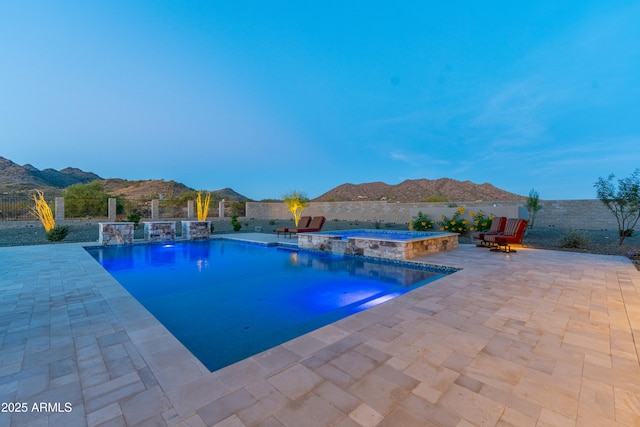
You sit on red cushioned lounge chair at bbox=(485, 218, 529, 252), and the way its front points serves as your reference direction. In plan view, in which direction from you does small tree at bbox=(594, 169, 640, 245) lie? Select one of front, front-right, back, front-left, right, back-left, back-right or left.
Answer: back

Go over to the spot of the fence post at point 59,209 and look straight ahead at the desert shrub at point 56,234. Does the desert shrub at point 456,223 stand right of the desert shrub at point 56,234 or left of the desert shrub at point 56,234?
left

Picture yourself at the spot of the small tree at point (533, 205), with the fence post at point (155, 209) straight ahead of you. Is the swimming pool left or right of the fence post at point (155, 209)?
left

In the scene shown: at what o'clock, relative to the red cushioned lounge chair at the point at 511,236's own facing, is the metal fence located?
The metal fence is roughly at 1 o'clock from the red cushioned lounge chair.

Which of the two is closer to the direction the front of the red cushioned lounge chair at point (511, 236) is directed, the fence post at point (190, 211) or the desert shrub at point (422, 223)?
the fence post

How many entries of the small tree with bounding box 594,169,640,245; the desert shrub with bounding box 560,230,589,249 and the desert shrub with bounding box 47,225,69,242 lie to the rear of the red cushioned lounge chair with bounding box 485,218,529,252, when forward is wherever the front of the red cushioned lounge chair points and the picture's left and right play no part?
2

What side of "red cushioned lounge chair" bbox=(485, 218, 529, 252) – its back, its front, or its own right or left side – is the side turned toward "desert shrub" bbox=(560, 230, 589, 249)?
back

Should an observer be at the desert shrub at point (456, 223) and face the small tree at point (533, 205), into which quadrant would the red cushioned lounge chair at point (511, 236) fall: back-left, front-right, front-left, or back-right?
back-right

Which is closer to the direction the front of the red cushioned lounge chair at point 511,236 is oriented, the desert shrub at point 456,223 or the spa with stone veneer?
the spa with stone veneer

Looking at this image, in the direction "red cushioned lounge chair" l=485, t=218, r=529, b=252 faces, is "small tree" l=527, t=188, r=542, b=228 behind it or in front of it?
behind

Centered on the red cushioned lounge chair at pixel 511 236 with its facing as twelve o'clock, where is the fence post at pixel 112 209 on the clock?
The fence post is roughly at 1 o'clock from the red cushioned lounge chair.

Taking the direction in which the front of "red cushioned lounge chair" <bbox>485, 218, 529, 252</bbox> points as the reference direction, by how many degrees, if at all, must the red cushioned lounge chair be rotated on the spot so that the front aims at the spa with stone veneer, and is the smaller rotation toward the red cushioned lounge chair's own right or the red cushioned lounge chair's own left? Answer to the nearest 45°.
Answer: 0° — it already faces it

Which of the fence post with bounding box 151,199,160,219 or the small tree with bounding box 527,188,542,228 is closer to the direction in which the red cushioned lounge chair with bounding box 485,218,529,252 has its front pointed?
the fence post

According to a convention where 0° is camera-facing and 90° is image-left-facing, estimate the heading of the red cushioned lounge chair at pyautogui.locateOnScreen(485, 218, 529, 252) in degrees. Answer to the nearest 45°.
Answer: approximately 45°

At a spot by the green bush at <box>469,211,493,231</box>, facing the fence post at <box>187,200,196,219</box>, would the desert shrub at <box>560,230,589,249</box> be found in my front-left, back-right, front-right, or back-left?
back-left
